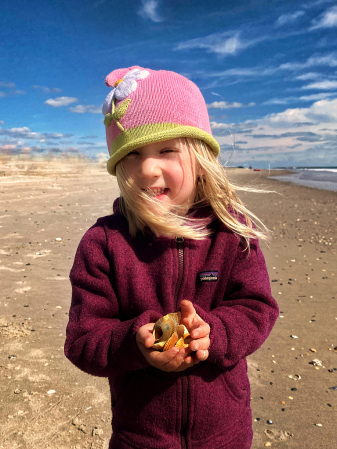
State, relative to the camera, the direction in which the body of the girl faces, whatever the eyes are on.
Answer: toward the camera
